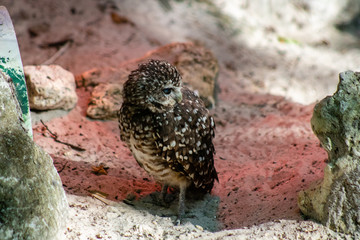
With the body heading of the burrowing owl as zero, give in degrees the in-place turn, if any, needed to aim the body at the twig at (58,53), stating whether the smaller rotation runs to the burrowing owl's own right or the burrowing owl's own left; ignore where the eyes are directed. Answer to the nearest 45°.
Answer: approximately 90° to the burrowing owl's own right

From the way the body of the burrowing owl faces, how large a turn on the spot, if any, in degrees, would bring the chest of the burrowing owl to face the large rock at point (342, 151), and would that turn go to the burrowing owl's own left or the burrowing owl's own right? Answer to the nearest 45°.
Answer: approximately 135° to the burrowing owl's own left

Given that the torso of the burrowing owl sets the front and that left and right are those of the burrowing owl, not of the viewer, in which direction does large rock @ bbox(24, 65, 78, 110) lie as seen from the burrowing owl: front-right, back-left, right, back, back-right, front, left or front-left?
right

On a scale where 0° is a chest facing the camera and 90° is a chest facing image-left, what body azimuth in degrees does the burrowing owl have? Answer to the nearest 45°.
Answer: approximately 45°

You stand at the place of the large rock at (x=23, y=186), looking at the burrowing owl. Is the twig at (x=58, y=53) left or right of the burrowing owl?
left

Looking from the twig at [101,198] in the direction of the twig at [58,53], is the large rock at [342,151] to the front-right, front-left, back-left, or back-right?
back-right

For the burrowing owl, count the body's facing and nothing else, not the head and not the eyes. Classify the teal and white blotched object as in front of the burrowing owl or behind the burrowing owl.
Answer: in front

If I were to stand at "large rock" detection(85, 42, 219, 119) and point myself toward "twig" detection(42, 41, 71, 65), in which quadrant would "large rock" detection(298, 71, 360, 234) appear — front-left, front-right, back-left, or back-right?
back-left
